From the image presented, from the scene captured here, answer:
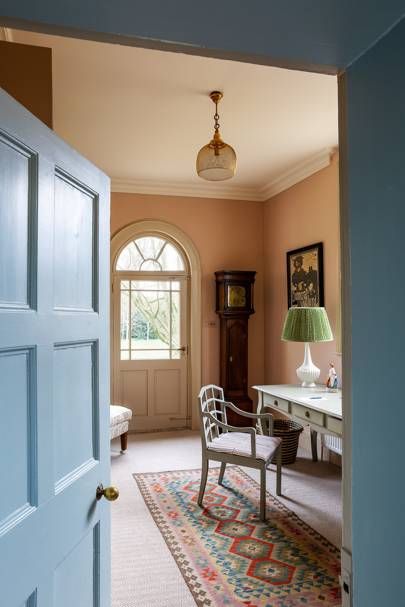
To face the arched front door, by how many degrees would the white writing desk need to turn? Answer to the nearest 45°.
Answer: approximately 90° to its right

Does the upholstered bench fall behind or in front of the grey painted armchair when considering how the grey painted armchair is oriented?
behind

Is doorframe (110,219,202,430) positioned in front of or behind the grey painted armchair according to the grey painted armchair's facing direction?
behind

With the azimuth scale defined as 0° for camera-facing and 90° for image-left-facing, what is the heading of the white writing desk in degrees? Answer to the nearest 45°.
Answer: approximately 45°
